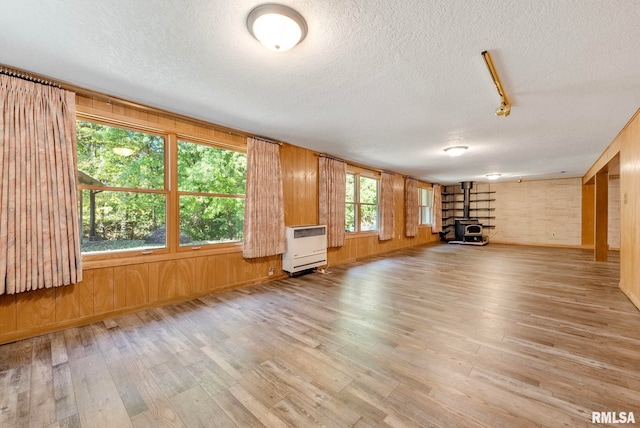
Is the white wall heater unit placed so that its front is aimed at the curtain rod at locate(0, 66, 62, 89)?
no

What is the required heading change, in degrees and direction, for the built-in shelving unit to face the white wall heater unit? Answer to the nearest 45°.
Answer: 0° — it already faces it

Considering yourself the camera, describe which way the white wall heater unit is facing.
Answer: facing the viewer and to the right of the viewer

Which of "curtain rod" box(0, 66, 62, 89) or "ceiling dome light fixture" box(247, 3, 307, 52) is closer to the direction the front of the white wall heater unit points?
the ceiling dome light fixture

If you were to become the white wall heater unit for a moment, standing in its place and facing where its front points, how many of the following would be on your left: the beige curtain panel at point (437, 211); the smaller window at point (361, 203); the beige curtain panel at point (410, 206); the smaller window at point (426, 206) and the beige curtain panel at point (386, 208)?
5

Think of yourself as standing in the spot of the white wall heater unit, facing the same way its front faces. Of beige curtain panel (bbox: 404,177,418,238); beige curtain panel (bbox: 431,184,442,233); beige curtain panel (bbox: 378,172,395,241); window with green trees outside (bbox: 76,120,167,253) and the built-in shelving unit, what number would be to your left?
4

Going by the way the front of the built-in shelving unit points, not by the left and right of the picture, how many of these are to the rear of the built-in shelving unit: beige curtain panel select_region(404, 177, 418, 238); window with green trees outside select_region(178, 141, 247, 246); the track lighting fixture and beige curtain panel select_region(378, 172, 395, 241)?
0

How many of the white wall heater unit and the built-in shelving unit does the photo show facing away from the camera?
0

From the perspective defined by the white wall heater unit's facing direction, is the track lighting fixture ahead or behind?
ahead

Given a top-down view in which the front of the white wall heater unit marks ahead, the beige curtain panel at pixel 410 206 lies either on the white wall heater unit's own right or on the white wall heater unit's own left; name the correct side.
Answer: on the white wall heater unit's own left

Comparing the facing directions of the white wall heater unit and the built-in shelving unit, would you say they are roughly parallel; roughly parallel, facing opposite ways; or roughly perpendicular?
roughly perpendicular

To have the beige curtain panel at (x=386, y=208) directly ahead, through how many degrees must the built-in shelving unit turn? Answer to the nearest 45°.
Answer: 0° — it already faces it

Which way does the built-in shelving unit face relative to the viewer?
toward the camera

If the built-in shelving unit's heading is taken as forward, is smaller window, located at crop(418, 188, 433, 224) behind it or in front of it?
in front

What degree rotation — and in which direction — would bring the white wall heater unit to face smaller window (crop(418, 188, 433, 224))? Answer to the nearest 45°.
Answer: approximately 90° to its left

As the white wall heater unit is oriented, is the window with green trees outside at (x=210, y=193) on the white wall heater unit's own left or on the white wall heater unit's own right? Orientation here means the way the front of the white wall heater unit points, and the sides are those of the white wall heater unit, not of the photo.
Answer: on the white wall heater unit's own right

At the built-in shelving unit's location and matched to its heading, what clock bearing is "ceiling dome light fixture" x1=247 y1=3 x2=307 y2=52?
The ceiling dome light fixture is roughly at 12 o'clock from the built-in shelving unit.

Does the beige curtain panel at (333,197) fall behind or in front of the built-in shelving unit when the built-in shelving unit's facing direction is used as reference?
in front
